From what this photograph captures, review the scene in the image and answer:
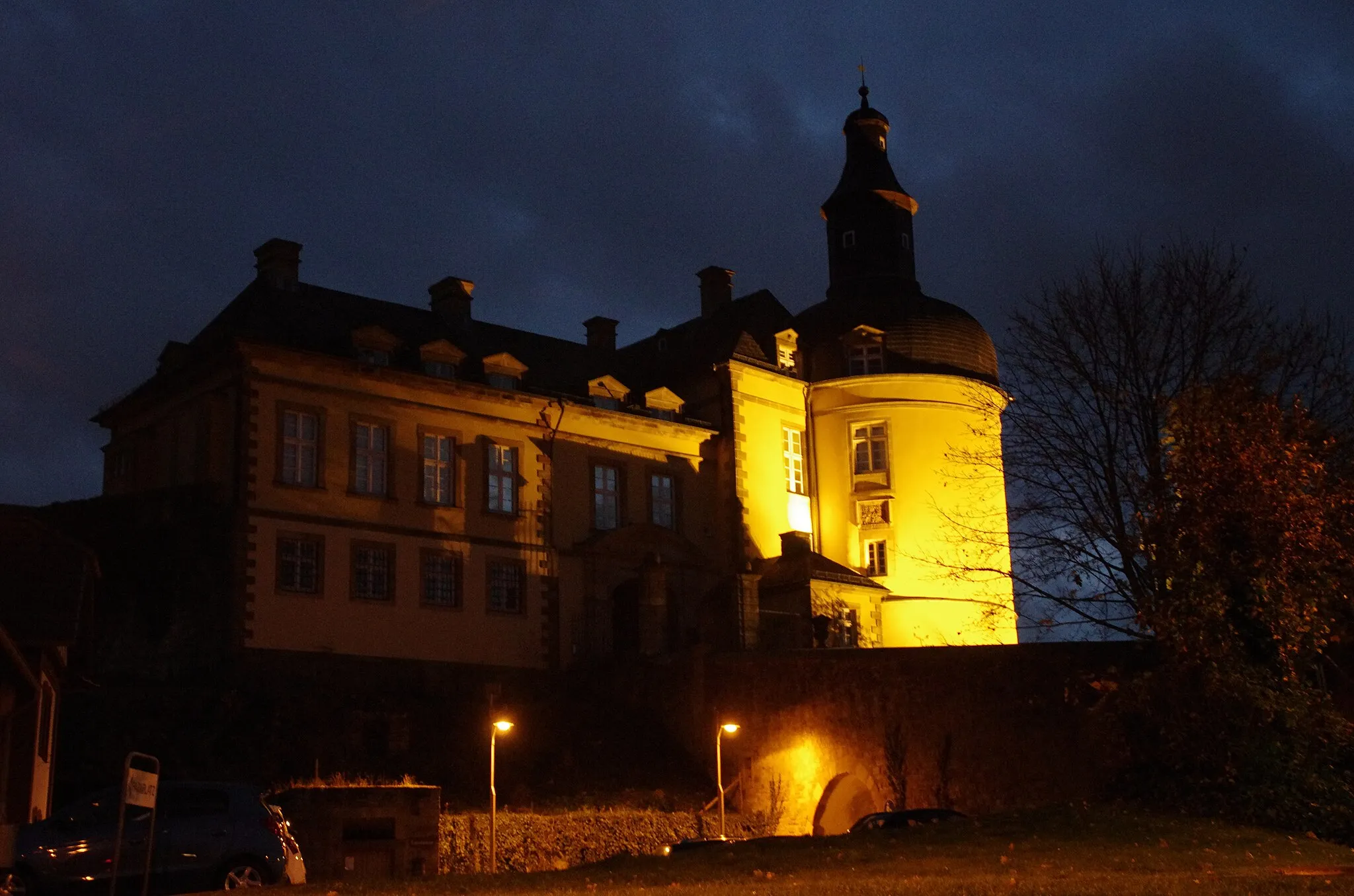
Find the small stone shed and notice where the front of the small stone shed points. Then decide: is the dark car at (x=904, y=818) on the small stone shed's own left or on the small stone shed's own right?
on the small stone shed's own left

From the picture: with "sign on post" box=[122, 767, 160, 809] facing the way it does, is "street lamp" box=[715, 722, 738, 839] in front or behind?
behind

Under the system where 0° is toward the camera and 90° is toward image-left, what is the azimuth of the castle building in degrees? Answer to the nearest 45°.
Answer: approximately 315°

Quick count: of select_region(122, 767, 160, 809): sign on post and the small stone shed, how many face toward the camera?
2

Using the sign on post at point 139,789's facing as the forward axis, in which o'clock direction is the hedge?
The hedge is roughly at 7 o'clock from the sign on post.

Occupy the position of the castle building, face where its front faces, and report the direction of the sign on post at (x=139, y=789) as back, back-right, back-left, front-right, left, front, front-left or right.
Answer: front-right

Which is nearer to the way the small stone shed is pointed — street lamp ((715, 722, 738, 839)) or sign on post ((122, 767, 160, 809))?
the sign on post

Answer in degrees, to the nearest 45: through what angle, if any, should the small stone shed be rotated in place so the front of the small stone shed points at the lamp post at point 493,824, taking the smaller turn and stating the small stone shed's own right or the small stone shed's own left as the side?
approximately 135° to the small stone shed's own left

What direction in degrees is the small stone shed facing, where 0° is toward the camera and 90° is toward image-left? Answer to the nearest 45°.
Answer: approximately 0°
